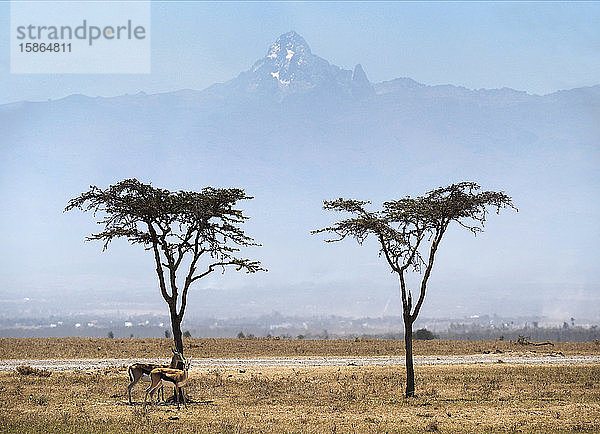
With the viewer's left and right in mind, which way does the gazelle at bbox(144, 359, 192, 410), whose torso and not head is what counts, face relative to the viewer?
facing to the right of the viewer
